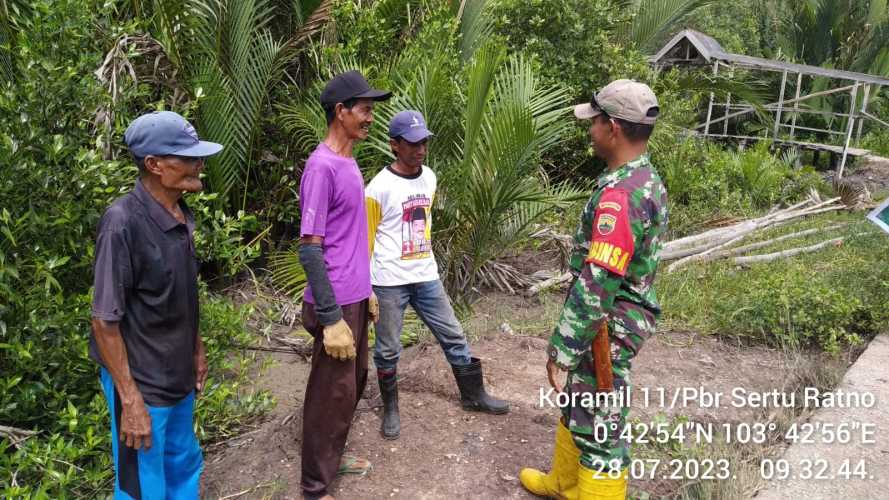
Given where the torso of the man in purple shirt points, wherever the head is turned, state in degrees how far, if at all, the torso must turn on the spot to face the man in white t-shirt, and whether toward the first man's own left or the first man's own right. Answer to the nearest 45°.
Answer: approximately 45° to the first man's own left

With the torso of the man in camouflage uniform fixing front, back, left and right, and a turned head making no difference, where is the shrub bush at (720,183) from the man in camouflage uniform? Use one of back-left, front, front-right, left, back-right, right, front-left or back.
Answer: right

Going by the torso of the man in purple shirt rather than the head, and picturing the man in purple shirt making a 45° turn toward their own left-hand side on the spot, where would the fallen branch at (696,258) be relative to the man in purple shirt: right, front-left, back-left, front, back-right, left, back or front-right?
front

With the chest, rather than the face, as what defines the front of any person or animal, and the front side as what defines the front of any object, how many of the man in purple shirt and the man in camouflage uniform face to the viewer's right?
1

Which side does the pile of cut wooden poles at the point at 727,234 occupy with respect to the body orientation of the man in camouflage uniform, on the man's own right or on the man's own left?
on the man's own right

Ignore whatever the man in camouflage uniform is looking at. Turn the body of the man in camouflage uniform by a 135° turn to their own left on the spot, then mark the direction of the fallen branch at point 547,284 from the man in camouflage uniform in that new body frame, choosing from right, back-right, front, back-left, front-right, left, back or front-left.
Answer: back-left

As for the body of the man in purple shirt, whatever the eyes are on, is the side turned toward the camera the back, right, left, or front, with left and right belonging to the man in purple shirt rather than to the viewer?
right

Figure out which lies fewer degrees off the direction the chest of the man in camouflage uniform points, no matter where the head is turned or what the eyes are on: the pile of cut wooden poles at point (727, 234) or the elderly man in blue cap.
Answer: the elderly man in blue cap

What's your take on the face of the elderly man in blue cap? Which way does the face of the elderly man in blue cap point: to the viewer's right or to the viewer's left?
to the viewer's right

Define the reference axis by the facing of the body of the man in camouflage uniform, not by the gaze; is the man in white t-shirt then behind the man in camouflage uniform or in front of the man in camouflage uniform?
in front

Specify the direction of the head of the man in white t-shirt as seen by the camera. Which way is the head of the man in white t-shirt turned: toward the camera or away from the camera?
toward the camera

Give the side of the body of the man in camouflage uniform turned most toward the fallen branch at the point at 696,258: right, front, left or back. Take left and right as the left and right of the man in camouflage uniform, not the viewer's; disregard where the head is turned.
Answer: right

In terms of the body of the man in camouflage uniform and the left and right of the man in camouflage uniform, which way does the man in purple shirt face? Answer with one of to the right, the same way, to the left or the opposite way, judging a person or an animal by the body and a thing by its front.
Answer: the opposite way

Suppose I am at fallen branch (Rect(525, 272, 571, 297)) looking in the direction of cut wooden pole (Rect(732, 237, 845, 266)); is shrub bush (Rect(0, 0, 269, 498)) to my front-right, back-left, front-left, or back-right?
back-right

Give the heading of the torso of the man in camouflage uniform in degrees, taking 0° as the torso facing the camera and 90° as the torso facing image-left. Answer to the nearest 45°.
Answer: approximately 90°
